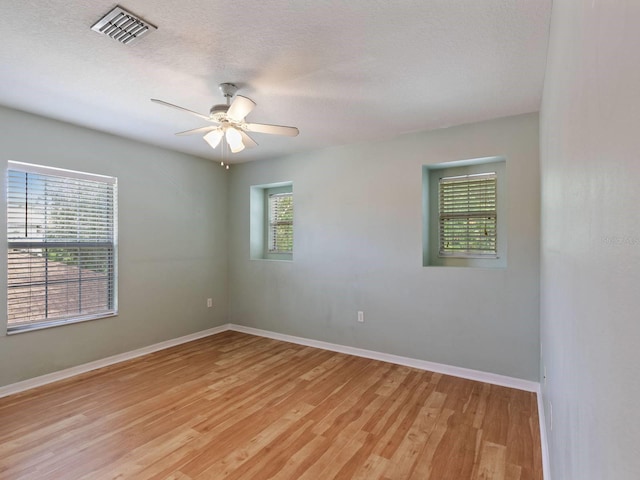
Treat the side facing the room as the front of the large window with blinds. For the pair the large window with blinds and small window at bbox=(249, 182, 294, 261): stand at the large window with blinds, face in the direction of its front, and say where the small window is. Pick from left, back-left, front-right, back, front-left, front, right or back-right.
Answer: front-left

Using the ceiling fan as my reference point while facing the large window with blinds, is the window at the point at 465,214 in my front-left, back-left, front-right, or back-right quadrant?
back-right

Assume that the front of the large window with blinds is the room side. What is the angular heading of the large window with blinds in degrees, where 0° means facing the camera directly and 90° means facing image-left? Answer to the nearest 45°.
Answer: approximately 315°

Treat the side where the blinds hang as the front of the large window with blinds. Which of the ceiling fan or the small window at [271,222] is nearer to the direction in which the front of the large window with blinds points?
the ceiling fan

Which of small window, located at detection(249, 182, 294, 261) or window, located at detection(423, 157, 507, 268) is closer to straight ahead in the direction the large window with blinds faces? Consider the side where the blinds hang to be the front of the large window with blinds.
the window

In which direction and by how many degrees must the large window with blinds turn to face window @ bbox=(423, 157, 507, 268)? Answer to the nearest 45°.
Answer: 0° — it already faces it

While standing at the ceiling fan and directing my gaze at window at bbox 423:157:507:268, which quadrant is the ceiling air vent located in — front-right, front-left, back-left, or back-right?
back-right
